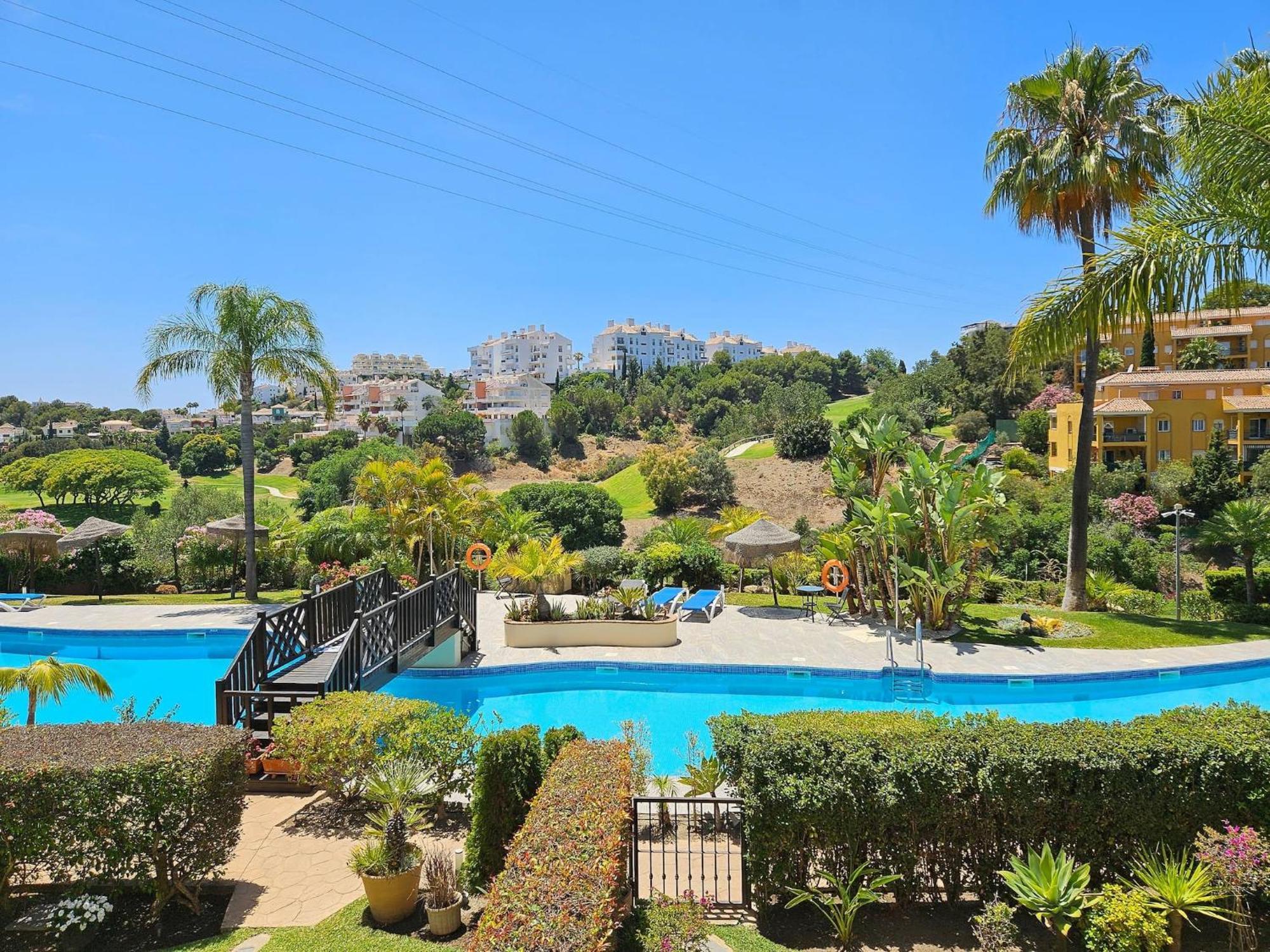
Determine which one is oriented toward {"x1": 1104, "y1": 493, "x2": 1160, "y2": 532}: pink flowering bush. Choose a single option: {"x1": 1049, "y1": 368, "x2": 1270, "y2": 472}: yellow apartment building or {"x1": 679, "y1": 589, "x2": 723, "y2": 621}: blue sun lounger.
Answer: the yellow apartment building

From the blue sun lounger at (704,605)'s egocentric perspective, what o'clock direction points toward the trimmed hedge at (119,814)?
The trimmed hedge is roughly at 11 o'clock from the blue sun lounger.

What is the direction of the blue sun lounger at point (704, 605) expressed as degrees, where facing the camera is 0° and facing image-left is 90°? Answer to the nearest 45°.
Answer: approximately 45°

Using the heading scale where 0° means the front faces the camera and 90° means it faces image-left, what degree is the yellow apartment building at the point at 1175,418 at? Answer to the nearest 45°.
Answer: approximately 0°

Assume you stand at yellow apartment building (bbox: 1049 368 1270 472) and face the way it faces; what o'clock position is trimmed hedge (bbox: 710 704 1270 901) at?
The trimmed hedge is roughly at 12 o'clock from the yellow apartment building.

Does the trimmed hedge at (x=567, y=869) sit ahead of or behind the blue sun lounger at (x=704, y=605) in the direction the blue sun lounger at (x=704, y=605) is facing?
ahead
